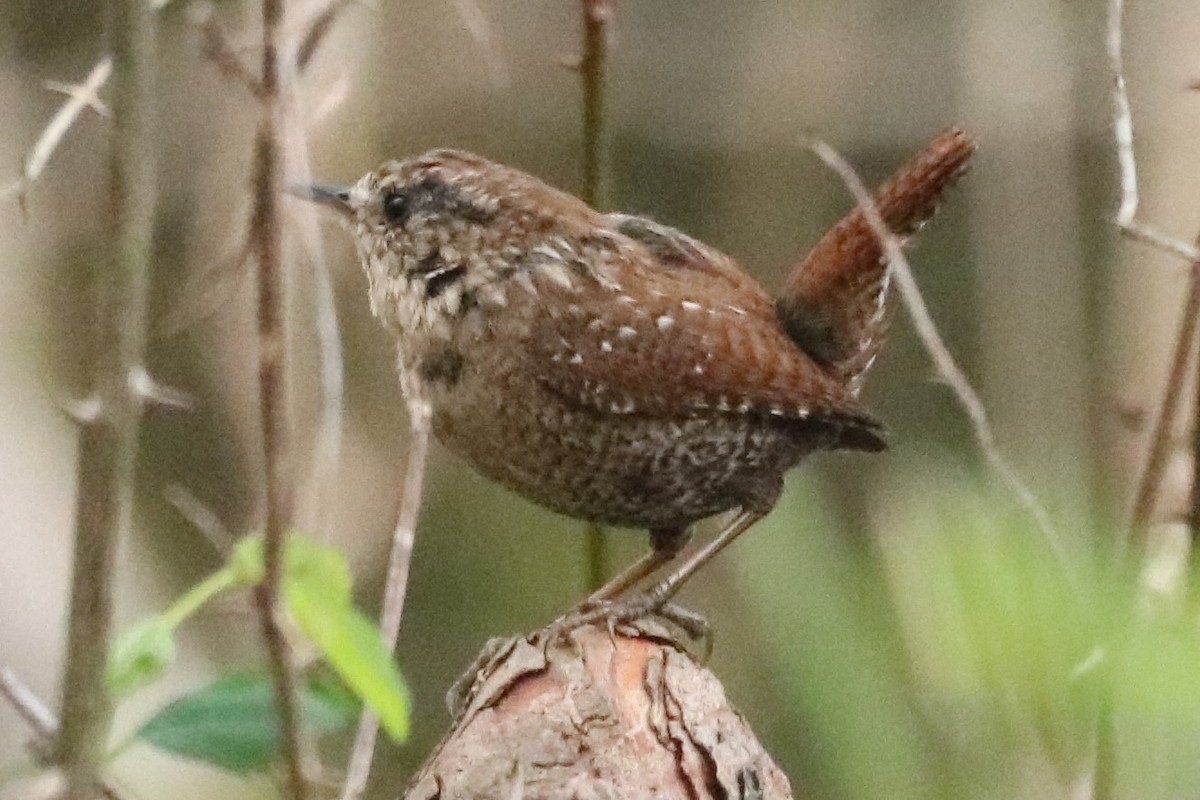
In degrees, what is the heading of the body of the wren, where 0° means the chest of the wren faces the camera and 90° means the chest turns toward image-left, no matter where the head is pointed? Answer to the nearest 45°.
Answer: approximately 90°
